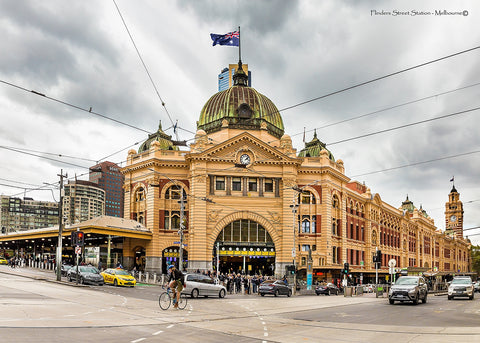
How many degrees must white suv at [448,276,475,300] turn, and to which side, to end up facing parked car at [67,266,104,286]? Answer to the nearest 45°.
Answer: approximately 90° to its right

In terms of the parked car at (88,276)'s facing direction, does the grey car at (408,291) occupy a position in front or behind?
in front

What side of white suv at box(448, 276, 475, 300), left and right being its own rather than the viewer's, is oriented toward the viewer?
front

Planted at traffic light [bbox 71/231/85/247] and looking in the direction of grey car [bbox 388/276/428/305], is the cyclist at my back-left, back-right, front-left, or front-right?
front-right

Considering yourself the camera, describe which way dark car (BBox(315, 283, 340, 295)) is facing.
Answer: facing away from the viewer and to the right of the viewer

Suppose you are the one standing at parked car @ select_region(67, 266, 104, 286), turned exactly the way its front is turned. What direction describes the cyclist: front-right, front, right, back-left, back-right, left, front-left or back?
front-right

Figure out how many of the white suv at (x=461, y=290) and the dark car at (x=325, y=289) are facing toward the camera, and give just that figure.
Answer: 1

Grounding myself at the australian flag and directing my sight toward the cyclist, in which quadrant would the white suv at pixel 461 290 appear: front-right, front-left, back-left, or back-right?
front-left

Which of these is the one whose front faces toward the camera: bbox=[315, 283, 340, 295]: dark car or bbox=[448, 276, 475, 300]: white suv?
the white suv

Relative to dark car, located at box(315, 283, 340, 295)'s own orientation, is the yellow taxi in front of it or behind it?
behind

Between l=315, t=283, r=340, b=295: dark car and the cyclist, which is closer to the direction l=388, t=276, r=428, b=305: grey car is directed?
the cyclist

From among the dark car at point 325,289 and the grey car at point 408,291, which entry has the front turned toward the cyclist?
the grey car at point 408,291

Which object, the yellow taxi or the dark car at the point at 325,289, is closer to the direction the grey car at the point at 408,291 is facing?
the yellow taxi

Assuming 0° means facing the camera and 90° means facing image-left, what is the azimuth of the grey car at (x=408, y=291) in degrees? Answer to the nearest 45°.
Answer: approximately 45°
